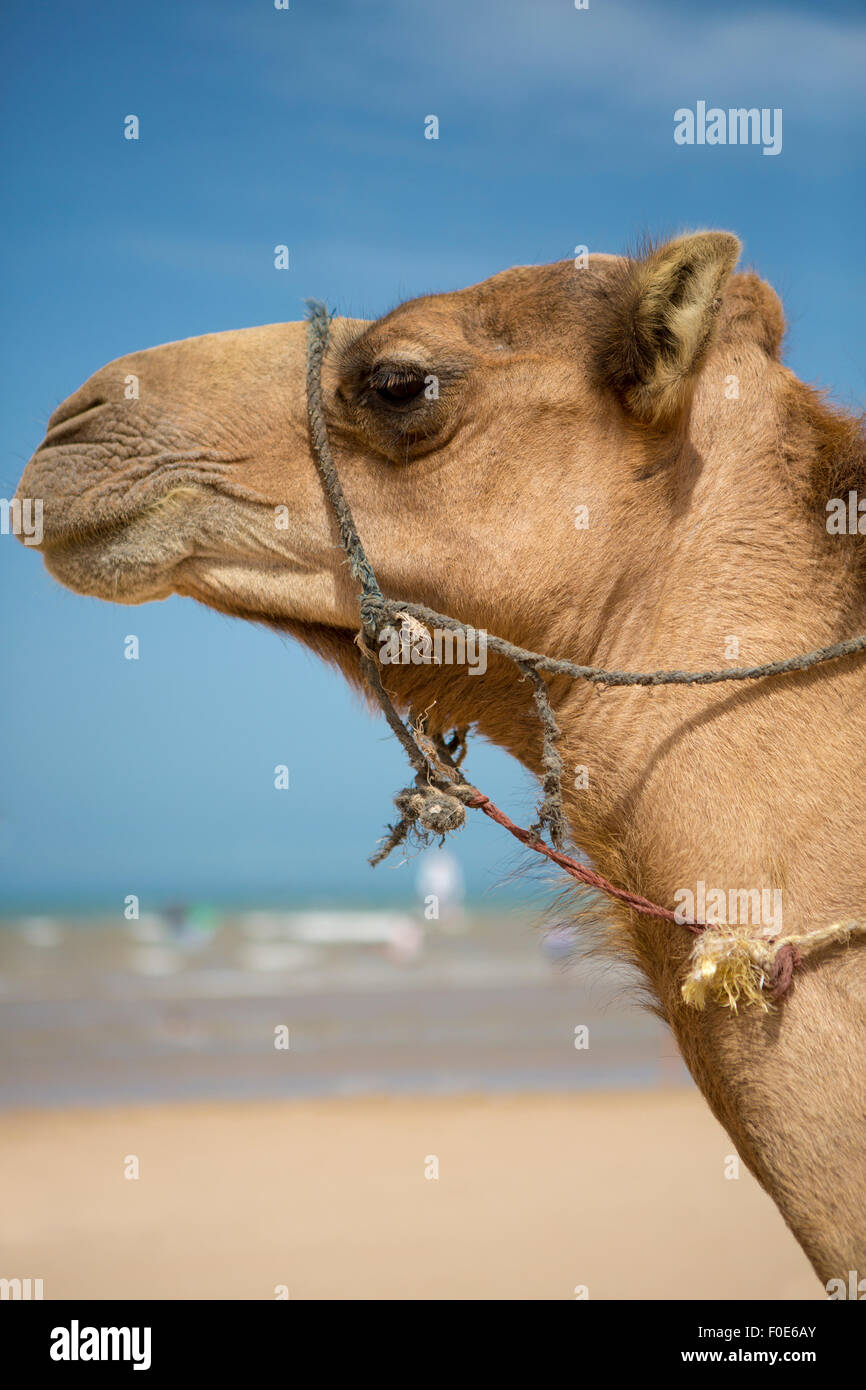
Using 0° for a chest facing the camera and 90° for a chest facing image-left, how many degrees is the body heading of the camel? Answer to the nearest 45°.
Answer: approximately 90°
